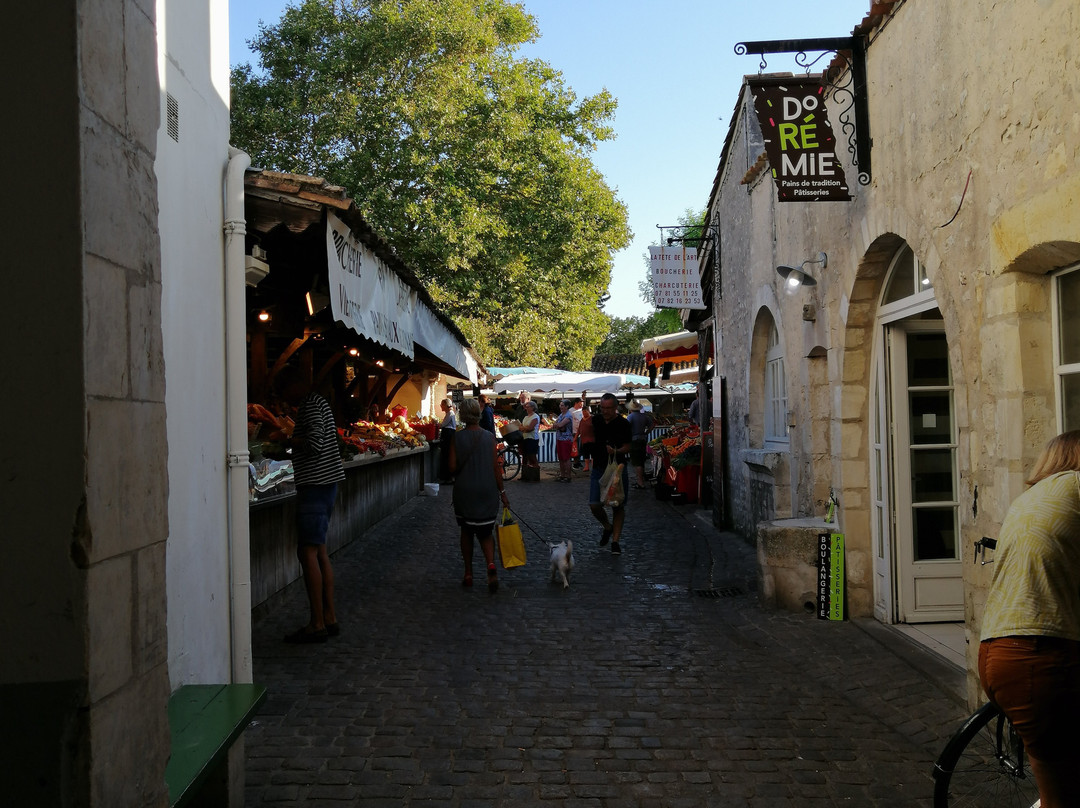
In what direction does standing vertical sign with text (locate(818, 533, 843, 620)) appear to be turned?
toward the camera

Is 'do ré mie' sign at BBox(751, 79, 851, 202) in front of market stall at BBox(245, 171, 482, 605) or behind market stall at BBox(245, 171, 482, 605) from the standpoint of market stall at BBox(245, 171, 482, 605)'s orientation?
in front

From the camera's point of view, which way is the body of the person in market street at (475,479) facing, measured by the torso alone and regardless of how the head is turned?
away from the camera

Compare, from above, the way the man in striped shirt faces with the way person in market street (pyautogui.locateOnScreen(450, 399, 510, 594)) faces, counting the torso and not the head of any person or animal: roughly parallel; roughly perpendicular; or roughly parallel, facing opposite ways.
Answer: roughly perpendicular

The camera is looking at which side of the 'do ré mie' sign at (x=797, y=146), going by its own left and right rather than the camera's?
front

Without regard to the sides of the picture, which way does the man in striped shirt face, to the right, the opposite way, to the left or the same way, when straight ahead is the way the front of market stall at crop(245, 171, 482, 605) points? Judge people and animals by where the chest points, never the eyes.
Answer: the opposite way

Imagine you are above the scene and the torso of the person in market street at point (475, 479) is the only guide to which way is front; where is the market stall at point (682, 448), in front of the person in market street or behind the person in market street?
in front

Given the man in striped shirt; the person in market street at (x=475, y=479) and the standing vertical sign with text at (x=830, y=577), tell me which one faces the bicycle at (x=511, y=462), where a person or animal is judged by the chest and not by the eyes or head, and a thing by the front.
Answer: the person in market street

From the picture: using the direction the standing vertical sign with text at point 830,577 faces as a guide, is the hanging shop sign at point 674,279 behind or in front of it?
behind

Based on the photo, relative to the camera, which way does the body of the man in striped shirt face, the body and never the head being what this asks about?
to the viewer's left

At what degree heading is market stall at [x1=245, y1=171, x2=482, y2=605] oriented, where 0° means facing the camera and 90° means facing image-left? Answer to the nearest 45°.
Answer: approximately 270°

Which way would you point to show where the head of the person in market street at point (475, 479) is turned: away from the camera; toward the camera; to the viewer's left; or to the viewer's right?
away from the camera

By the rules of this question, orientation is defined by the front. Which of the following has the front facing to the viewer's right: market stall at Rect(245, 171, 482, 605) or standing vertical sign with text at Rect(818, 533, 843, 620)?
the market stall
